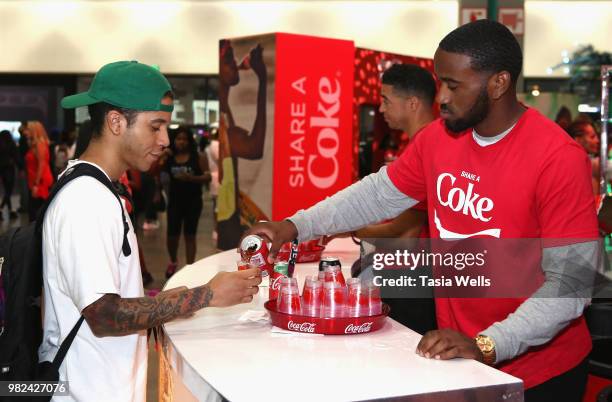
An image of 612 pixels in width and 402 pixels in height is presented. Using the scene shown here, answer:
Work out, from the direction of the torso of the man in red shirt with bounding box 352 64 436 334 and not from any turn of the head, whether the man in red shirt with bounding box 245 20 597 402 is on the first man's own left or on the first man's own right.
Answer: on the first man's own left

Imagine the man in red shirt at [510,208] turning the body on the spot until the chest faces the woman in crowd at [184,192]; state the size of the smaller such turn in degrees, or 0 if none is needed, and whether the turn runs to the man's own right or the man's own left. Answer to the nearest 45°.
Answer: approximately 90° to the man's own right

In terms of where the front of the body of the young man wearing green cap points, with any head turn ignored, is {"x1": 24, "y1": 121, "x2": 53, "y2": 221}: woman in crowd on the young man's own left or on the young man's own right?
on the young man's own left

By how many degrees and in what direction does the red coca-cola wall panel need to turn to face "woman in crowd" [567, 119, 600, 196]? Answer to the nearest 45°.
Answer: approximately 45° to its left

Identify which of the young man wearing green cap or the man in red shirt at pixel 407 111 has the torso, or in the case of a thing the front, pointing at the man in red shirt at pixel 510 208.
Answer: the young man wearing green cap

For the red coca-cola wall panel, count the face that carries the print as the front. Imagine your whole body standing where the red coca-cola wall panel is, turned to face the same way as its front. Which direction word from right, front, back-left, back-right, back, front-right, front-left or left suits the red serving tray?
front-right

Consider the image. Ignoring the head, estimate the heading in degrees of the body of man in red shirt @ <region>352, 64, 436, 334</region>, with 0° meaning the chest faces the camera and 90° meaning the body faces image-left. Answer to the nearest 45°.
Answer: approximately 90°

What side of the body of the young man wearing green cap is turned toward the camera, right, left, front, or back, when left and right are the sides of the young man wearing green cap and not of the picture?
right

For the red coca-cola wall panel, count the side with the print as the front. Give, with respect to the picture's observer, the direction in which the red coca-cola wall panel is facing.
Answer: facing the viewer and to the right of the viewer

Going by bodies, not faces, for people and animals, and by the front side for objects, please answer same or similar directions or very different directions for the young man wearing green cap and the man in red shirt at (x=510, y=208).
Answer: very different directions

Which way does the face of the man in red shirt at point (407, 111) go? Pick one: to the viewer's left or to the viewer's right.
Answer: to the viewer's left
